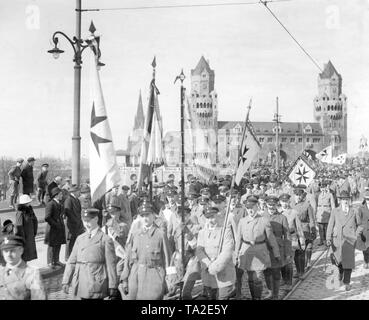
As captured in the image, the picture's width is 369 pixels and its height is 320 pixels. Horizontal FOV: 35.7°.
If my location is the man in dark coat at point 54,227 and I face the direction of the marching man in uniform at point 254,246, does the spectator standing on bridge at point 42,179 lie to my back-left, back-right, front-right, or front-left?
back-left

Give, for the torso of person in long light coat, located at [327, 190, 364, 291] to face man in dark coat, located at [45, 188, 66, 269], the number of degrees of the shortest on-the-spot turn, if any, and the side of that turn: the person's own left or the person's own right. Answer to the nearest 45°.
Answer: approximately 90° to the person's own right

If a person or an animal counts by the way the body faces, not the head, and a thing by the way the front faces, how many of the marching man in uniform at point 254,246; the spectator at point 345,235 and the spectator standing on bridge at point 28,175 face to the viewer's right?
1

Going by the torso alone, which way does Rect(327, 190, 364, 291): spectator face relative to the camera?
toward the camera

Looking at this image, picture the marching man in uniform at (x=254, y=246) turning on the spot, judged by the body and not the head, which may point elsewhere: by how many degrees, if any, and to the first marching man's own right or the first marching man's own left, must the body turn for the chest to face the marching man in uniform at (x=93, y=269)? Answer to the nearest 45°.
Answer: approximately 45° to the first marching man's own right

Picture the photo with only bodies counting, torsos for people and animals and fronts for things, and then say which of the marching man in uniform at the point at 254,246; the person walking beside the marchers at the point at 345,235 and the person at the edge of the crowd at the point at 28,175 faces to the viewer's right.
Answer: the person at the edge of the crowd at the point at 28,175

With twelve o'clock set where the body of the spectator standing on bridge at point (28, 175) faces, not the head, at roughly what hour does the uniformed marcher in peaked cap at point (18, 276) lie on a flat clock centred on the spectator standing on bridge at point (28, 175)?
the uniformed marcher in peaked cap at point (18, 276) is roughly at 3 o'clock from the spectator standing on bridge at point (28, 175).

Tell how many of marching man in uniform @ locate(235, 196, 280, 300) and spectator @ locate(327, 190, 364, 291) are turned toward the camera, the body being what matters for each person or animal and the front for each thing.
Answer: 2

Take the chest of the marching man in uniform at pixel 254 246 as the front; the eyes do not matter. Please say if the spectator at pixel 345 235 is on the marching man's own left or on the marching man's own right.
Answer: on the marching man's own left

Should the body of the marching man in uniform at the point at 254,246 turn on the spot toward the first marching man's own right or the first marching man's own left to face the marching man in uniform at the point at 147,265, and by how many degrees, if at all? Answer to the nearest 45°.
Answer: approximately 45° to the first marching man's own right

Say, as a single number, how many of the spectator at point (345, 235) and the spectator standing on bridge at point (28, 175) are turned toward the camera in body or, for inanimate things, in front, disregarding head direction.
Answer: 1

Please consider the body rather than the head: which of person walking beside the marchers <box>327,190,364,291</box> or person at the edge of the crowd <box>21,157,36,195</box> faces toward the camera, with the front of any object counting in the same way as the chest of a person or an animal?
person walking beside the marchers <box>327,190,364,291</box>

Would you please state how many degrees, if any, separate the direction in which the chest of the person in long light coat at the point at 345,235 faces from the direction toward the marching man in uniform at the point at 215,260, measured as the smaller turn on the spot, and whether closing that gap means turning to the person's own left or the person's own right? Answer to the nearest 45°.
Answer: approximately 45° to the person's own right

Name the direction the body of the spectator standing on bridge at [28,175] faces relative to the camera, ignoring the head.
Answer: to the viewer's right

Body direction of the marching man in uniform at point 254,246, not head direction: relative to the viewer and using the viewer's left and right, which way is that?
facing the viewer
